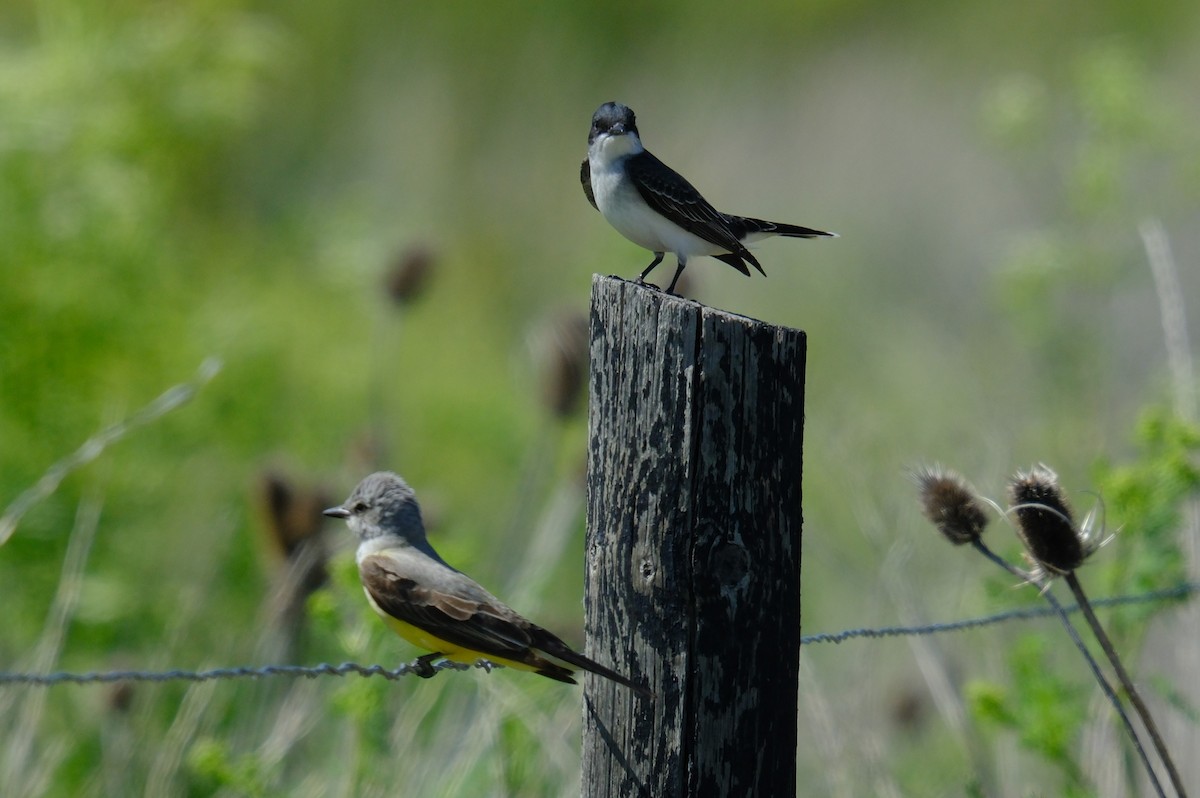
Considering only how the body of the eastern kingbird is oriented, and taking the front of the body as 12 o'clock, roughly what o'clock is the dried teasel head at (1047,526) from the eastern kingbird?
The dried teasel head is roughly at 8 o'clock from the eastern kingbird.

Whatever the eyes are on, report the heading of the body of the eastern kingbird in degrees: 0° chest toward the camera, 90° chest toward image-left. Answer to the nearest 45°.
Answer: approximately 45°
